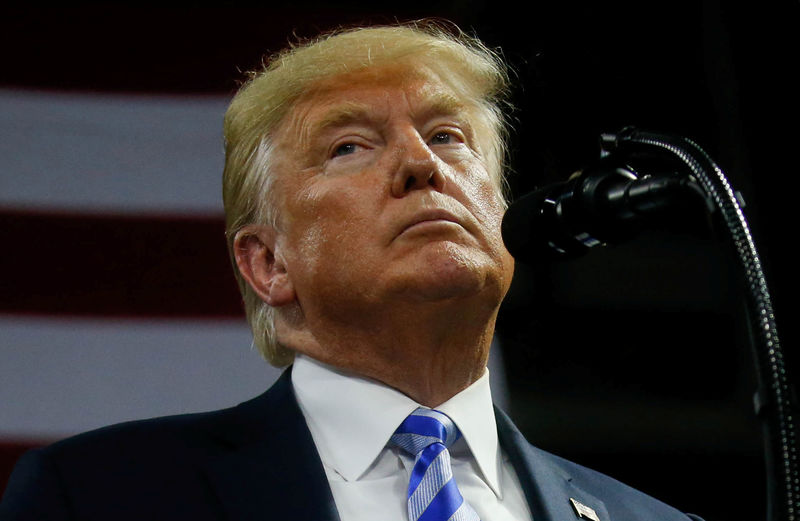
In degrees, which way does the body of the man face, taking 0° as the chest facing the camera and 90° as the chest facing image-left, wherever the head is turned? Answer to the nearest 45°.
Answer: approximately 315°

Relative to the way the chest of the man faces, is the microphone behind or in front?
in front

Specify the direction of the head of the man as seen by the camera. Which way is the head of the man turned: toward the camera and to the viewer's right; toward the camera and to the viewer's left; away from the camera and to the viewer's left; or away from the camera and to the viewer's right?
toward the camera and to the viewer's right

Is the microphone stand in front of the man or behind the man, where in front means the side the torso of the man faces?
in front
